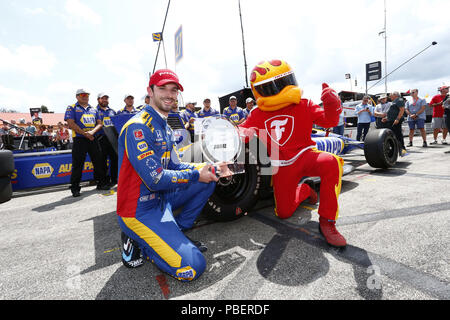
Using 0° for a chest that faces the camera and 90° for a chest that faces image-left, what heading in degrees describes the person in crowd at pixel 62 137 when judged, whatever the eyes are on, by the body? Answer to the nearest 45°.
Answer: approximately 0°

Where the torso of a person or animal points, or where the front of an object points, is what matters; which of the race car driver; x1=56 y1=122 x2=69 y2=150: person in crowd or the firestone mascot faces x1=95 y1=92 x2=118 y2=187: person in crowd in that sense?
x1=56 y1=122 x2=69 y2=150: person in crowd

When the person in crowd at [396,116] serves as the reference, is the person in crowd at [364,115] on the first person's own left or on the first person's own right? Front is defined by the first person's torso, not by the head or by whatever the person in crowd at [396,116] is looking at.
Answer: on the first person's own right

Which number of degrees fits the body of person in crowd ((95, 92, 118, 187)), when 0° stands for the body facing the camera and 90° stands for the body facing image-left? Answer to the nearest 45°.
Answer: approximately 0°
